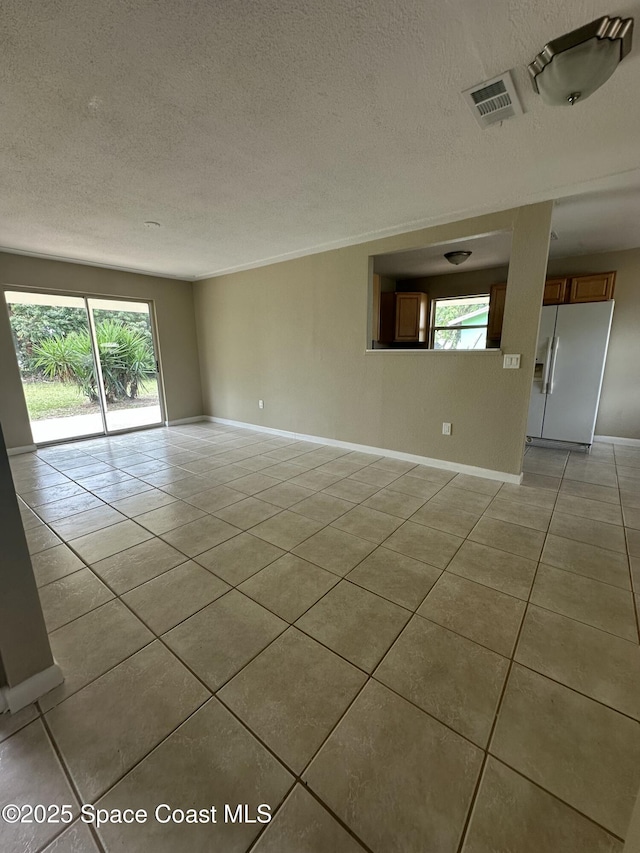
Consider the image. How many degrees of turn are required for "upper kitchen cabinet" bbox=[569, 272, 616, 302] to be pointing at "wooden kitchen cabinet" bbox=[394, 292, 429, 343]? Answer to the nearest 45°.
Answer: approximately 90° to its right

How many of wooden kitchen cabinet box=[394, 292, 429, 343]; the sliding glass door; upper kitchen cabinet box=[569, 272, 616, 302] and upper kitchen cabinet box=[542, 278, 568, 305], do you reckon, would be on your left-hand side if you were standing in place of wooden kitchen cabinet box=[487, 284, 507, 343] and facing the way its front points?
2

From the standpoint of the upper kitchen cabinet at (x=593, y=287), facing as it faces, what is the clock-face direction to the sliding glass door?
The sliding glass door is roughly at 2 o'clock from the upper kitchen cabinet.

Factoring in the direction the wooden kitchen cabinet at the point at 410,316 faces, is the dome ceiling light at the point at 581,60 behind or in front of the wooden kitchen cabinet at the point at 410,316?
in front

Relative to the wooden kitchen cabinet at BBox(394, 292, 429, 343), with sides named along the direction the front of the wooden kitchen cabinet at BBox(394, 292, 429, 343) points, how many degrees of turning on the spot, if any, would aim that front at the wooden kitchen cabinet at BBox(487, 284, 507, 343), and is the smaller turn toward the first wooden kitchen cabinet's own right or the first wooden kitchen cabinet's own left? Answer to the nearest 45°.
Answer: approximately 90° to the first wooden kitchen cabinet's own left

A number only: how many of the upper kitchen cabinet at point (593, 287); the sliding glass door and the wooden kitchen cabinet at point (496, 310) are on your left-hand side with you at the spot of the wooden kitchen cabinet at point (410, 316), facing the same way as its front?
2

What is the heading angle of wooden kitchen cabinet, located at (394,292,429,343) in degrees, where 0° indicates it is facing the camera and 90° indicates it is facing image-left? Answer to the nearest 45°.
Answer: approximately 0°

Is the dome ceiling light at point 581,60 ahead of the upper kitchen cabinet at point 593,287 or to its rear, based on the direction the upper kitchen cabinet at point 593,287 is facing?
ahead

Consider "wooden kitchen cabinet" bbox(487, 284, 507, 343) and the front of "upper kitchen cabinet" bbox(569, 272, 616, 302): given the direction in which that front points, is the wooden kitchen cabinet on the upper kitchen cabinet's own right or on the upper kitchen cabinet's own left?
on the upper kitchen cabinet's own right

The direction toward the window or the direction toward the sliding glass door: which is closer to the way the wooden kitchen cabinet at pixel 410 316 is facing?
the sliding glass door

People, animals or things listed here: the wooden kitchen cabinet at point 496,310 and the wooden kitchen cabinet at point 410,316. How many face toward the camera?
2
